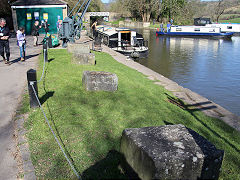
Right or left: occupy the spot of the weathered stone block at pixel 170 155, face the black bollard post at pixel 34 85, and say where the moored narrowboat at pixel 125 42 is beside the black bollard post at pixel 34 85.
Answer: right

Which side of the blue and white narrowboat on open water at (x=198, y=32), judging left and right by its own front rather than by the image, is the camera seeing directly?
right

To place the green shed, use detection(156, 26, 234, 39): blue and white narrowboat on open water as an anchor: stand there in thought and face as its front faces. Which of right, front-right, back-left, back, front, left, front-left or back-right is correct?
back-right

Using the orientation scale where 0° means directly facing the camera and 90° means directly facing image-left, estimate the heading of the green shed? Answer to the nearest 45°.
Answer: approximately 0°

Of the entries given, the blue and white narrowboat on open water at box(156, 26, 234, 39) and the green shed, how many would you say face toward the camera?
1

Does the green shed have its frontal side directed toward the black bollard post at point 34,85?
yes

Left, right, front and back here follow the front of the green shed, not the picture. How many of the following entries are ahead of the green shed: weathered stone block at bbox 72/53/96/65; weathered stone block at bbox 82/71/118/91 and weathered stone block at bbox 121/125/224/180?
3

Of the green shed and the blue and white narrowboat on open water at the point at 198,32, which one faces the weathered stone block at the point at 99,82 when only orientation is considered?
the green shed
